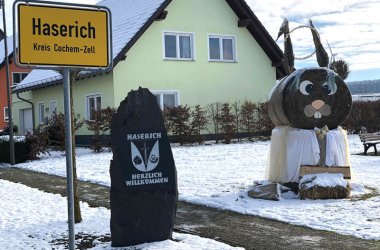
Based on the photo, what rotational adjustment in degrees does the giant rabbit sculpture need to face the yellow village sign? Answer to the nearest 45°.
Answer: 0° — it already faces it

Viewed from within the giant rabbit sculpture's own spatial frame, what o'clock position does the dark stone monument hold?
The dark stone monument is roughly at 1 o'clock from the giant rabbit sculpture.

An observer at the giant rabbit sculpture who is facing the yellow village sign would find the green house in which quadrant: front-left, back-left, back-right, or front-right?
back-right

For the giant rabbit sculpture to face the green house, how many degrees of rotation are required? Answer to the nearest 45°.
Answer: approximately 135° to its right

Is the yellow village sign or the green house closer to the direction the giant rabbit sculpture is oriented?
the yellow village sign

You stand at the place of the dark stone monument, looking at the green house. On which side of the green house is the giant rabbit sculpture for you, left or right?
right

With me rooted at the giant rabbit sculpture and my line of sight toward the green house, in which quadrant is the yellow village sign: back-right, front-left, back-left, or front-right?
back-left

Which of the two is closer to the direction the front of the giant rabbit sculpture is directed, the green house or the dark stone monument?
the dark stone monument

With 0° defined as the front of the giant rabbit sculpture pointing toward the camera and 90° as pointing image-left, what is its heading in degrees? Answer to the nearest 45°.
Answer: approximately 0°
